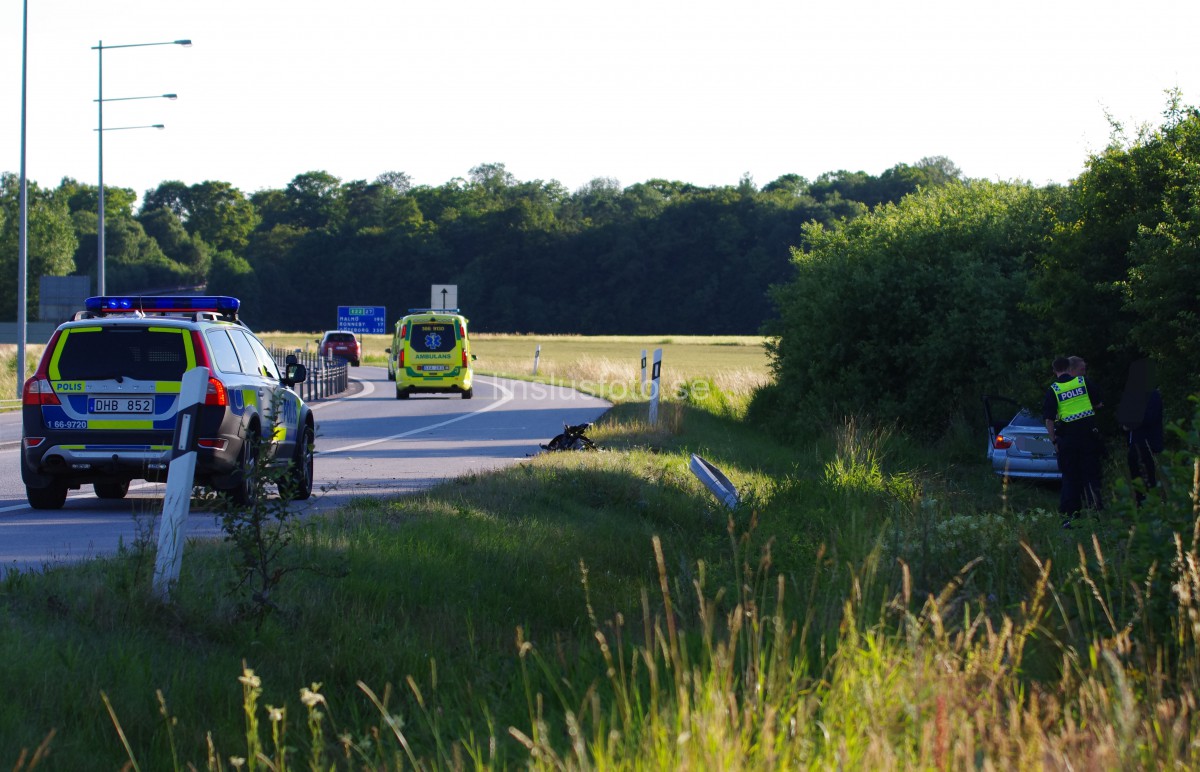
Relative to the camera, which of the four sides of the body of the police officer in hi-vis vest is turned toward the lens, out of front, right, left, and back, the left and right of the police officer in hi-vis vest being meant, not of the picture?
back

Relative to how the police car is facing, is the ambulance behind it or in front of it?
in front

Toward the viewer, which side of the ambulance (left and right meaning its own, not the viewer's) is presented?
back

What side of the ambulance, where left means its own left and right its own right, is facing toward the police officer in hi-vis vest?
back

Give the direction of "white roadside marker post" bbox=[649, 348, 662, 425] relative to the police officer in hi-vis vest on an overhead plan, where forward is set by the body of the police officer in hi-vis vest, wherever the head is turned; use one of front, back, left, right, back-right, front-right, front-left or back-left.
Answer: front-left

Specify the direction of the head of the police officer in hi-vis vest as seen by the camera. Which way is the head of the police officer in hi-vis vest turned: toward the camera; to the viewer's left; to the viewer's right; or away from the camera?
away from the camera

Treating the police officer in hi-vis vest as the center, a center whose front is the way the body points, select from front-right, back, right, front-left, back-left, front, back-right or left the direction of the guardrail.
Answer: front-left

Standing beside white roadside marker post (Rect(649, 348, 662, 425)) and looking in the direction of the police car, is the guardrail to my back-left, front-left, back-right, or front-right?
back-right

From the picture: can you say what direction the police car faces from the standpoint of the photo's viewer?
facing away from the viewer and to the right of the viewer

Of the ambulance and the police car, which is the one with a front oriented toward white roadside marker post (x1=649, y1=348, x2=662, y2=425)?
the police car

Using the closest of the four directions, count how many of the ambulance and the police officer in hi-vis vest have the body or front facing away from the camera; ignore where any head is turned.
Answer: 2

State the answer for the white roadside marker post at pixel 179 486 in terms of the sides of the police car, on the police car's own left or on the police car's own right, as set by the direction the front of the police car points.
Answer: on the police car's own right
